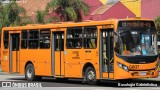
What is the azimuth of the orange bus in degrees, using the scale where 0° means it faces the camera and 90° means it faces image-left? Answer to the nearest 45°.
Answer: approximately 315°
